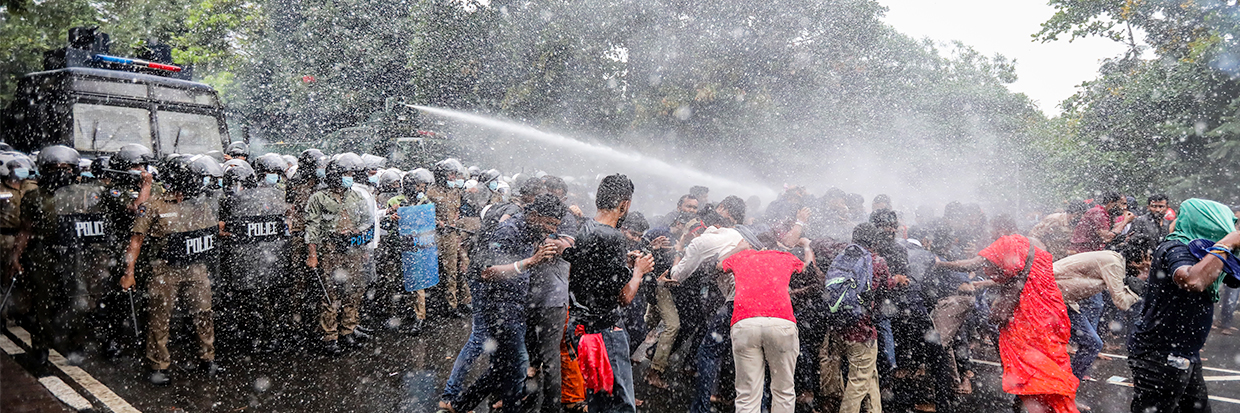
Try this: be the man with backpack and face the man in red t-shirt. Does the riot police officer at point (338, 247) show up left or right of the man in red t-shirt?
right

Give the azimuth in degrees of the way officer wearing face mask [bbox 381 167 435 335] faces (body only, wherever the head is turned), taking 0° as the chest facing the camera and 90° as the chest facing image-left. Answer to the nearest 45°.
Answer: approximately 315°

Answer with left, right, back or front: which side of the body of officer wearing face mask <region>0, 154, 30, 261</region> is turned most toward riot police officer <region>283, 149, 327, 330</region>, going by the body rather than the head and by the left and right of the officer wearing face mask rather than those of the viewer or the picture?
front

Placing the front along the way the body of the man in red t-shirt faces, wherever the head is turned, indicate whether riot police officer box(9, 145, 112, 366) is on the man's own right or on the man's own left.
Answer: on the man's own left

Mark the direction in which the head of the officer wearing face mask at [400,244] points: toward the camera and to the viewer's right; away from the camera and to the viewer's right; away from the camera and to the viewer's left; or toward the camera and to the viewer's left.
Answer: toward the camera and to the viewer's right

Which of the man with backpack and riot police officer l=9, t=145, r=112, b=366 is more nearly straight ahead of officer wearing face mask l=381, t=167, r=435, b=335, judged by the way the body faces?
the man with backpack

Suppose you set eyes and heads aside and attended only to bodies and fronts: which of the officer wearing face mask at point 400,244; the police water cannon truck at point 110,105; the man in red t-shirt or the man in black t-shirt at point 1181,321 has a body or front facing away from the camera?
the man in red t-shirt

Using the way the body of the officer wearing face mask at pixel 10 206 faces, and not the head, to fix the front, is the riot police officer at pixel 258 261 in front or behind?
in front

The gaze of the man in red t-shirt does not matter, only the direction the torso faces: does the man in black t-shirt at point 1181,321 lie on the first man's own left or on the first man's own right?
on the first man's own right

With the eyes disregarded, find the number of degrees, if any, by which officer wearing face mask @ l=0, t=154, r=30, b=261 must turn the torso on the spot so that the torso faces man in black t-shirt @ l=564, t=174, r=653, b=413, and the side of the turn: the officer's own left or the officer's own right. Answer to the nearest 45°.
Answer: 0° — they already face them
